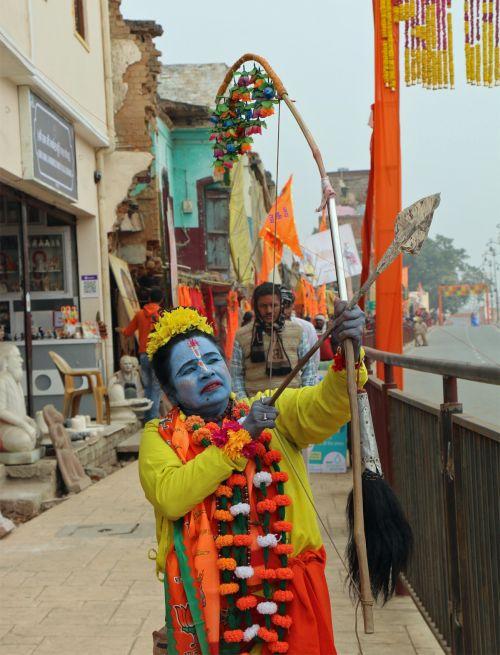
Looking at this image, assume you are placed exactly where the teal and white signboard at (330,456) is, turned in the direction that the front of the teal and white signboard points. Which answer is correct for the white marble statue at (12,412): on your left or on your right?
on your right

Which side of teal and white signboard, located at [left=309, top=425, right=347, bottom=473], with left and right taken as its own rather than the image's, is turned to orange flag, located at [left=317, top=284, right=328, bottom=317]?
back

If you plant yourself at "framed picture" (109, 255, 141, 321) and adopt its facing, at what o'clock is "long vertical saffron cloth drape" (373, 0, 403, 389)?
The long vertical saffron cloth drape is roughly at 1 o'clock from the framed picture.

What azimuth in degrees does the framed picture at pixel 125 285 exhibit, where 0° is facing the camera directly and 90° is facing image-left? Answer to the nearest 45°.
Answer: approximately 315°

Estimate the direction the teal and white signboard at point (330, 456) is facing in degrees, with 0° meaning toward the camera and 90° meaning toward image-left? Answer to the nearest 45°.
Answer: approximately 0°

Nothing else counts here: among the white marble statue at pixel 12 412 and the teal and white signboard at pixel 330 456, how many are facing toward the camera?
1

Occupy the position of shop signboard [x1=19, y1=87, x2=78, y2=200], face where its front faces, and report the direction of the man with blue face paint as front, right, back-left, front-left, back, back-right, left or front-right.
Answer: front-right

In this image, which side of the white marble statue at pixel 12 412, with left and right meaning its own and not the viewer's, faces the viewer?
right

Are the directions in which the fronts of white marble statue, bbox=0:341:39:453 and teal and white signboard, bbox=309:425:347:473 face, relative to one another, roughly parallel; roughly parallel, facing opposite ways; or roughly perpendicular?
roughly perpendicular

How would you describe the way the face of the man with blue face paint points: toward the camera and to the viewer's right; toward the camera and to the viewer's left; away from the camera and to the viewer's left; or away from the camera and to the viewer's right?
toward the camera and to the viewer's right

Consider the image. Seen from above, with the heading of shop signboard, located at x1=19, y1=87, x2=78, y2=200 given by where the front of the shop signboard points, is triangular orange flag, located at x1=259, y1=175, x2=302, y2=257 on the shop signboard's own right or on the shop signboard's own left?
on the shop signboard's own left

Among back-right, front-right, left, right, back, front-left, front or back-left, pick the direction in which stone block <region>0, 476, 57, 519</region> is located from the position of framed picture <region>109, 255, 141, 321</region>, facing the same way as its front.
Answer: front-right
